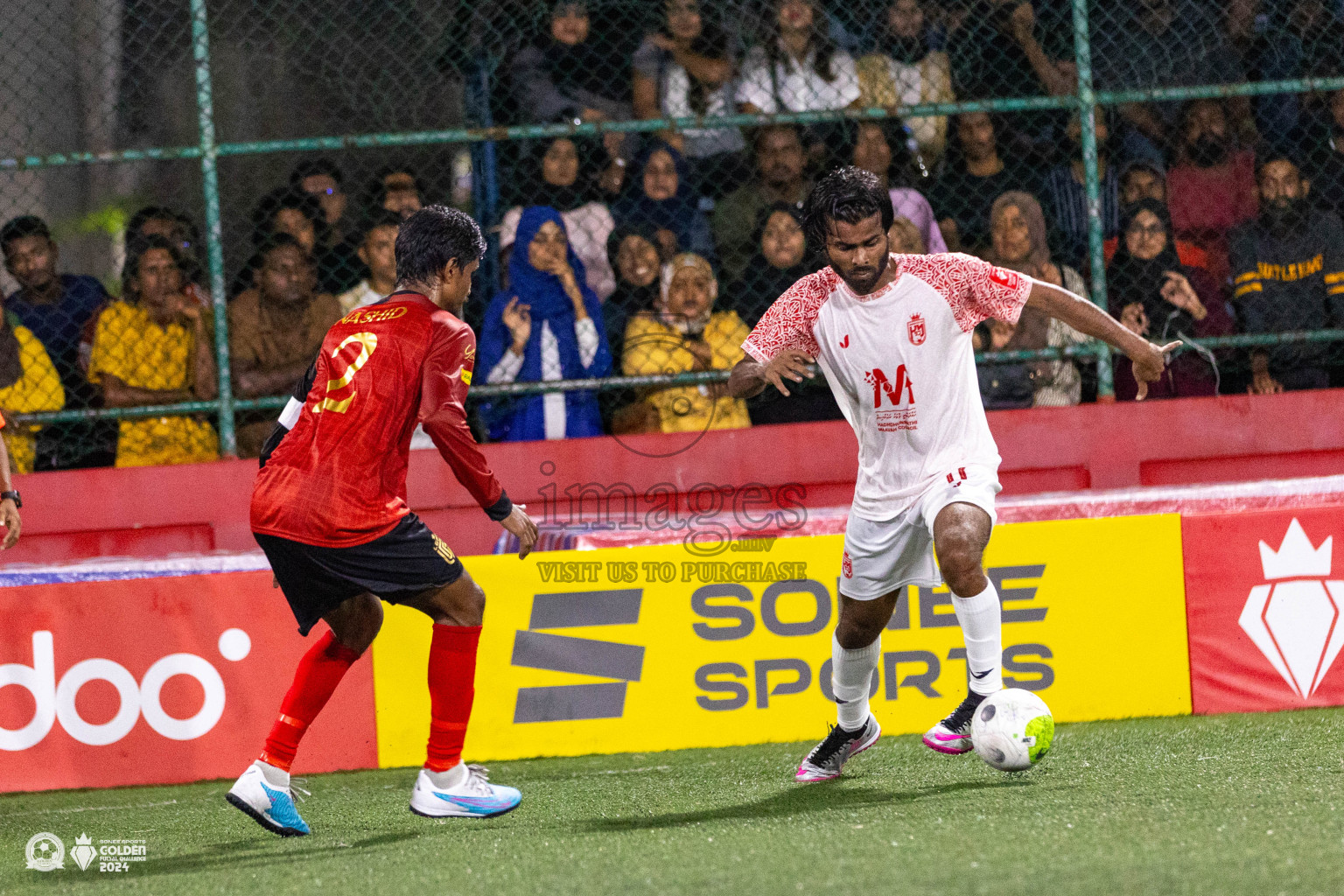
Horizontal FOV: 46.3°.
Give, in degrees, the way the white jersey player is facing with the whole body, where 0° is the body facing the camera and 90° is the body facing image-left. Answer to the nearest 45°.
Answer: approximately 0°

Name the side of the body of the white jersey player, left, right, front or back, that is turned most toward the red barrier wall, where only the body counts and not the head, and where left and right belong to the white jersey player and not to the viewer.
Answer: back

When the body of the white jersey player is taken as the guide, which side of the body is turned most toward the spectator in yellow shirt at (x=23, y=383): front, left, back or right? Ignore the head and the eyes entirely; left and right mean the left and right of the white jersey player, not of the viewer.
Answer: right

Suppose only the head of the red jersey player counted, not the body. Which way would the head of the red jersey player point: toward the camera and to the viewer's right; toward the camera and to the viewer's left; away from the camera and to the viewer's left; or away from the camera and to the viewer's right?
away from the camera and to the viewer's right

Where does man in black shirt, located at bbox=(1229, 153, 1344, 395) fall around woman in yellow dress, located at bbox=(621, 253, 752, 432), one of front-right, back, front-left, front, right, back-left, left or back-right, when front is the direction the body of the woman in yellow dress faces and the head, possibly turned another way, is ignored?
left

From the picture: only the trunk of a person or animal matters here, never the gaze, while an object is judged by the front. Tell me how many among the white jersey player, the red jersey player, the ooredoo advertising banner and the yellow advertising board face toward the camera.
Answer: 3

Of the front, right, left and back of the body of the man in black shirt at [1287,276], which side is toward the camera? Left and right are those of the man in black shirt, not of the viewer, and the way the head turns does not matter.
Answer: front

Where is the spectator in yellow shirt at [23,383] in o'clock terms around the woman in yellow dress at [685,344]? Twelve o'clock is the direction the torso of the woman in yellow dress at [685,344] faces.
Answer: the spectator in yellow shirt at [23,383] is roughly at 3 o'clock from the woman in yellow dress at [685,344].
